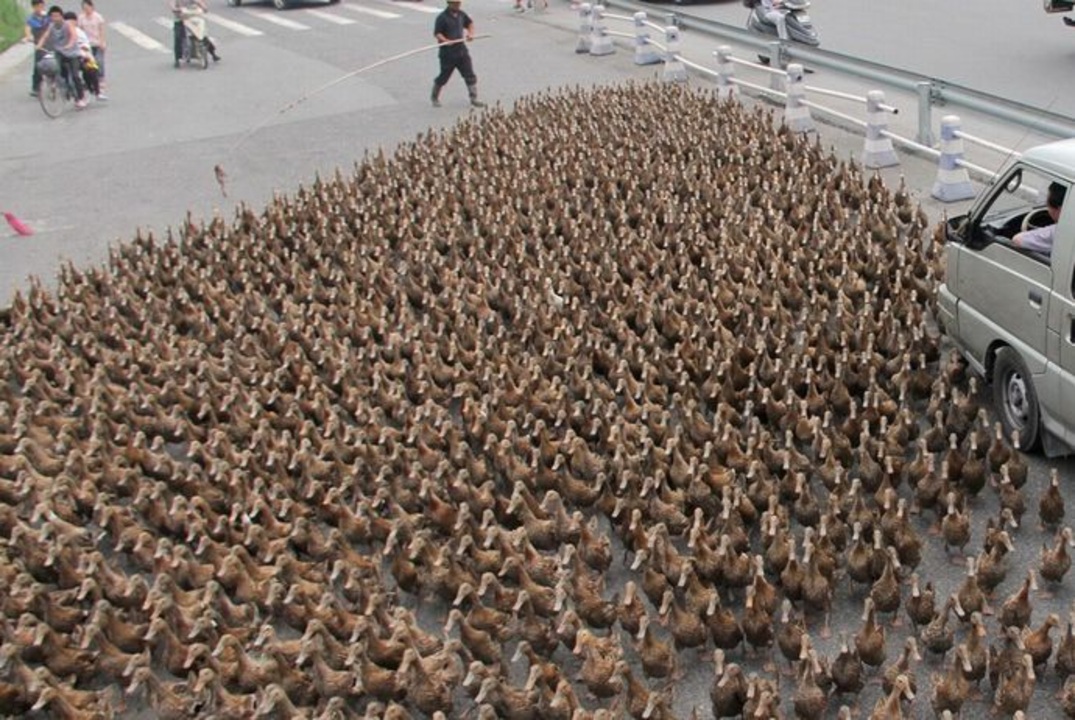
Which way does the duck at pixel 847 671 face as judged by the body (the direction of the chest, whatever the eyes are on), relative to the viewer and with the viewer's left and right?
facing the viewer

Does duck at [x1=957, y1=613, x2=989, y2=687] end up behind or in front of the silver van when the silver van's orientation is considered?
behind

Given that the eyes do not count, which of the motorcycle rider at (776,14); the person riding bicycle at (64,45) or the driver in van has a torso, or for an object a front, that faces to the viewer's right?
the motorcycle rider

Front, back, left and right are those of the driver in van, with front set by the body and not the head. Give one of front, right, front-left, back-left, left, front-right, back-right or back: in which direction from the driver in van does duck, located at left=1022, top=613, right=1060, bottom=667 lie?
back-left

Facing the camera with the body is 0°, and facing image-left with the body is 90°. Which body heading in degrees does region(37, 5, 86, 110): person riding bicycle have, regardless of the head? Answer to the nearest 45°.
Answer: approximately 45°
